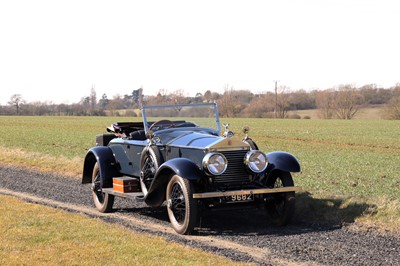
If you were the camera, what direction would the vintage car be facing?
facing the viewer and to the right of the viewer
